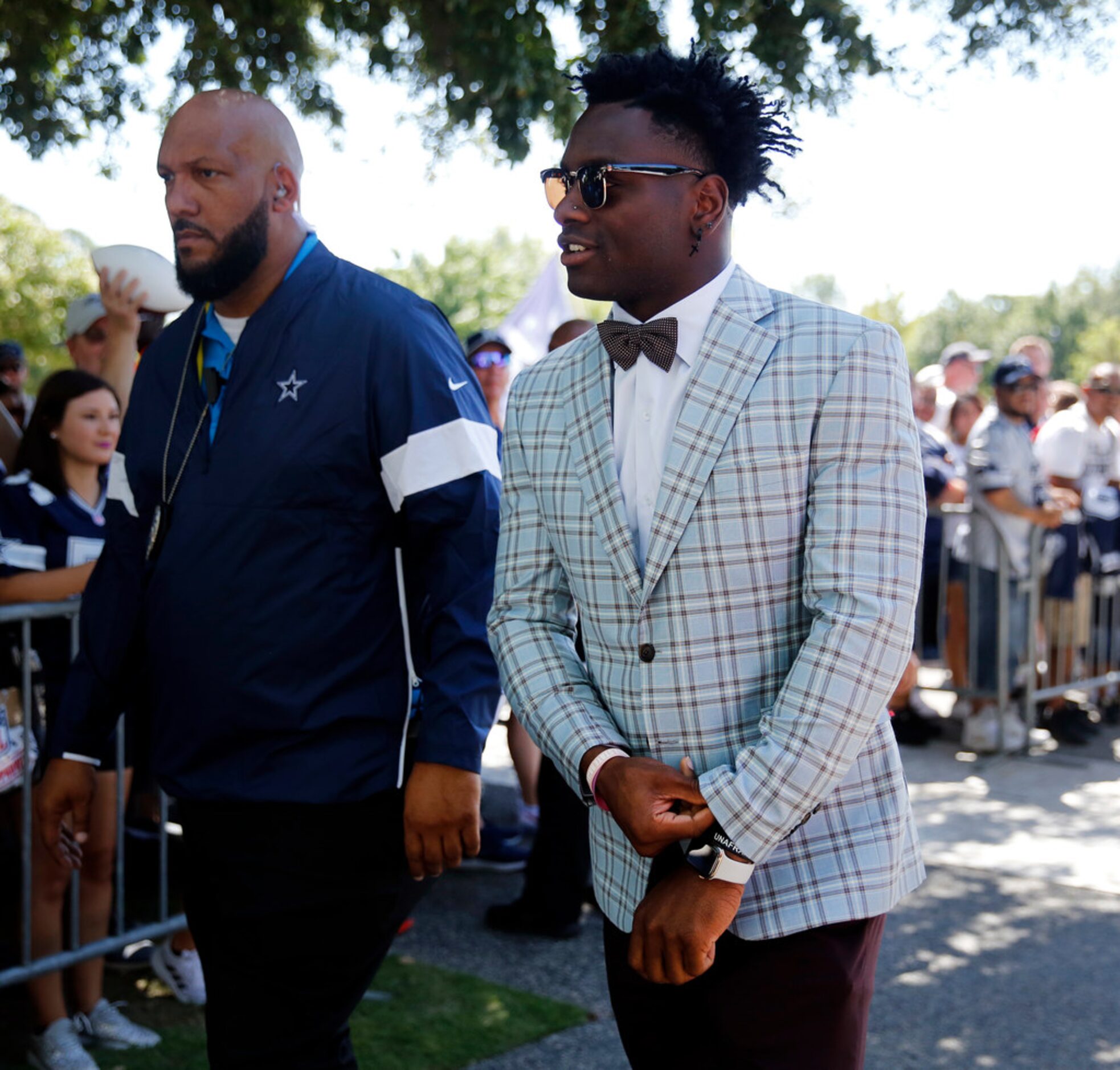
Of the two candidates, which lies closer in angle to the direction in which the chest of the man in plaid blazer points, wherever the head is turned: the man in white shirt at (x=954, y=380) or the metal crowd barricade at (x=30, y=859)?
the metal crowd barricade

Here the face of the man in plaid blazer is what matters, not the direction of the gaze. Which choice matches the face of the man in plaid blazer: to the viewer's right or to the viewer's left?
to the viewer's left

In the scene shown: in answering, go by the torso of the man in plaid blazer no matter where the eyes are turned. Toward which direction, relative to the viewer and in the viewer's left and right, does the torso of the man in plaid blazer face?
facing the viewer and to the left of the viewer

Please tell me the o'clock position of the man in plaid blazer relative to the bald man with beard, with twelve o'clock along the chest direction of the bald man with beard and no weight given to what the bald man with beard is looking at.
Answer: The man in plaid blazer is roughly at 9 o'clock from the bald man with beard.

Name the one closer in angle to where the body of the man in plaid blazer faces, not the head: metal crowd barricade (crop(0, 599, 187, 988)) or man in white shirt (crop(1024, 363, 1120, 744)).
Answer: the metal crowd barricade

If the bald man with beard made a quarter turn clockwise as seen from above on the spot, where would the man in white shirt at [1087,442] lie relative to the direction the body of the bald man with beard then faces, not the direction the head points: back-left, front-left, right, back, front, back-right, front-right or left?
right

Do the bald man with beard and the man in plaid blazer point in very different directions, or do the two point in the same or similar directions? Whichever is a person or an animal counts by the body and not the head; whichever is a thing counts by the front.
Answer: same or similar directions
